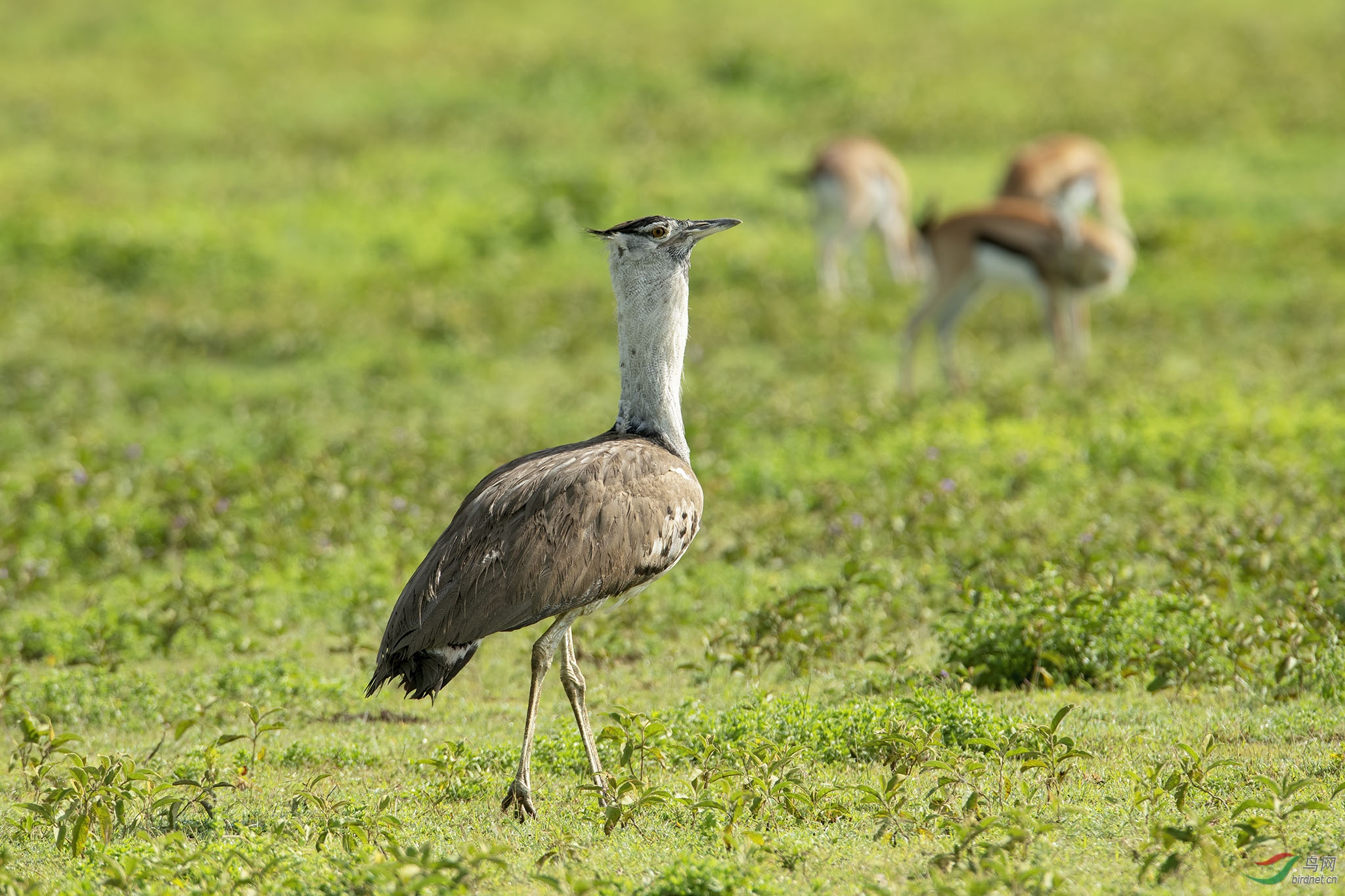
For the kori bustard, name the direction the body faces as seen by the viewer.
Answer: to the viewer's right

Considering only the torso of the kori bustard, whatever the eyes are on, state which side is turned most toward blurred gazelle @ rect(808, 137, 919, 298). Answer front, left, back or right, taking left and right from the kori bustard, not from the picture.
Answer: left
